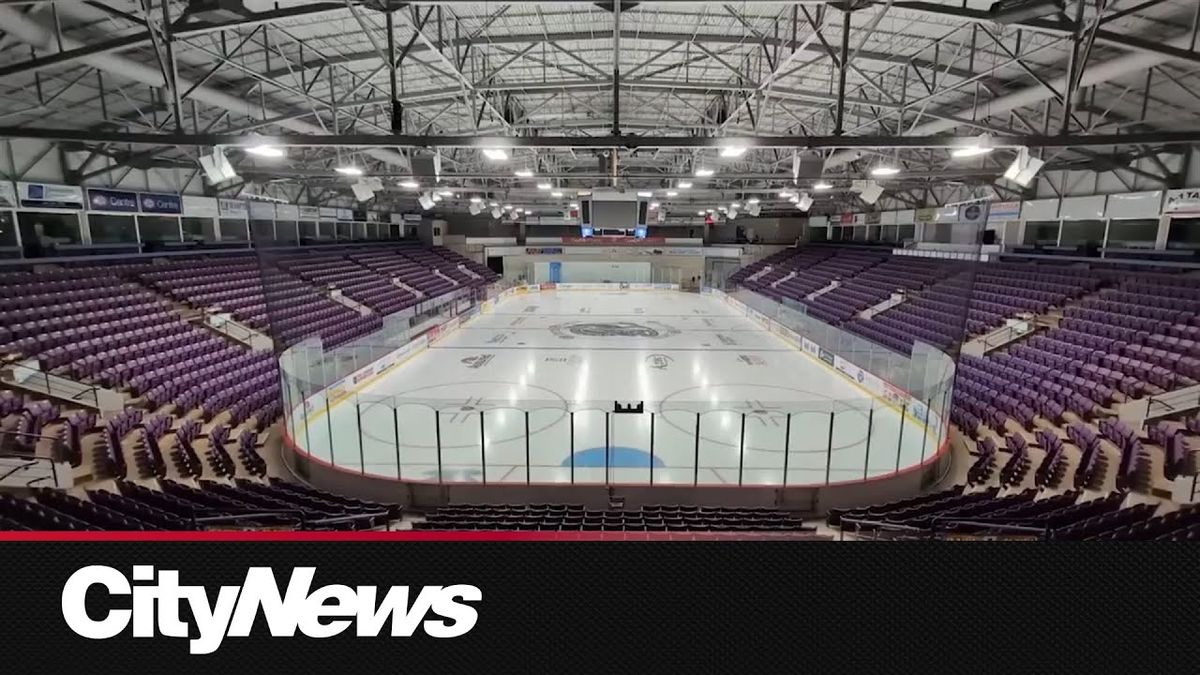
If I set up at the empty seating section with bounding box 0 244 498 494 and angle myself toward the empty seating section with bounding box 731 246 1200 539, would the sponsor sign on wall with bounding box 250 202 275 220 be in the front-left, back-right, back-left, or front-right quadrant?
back-left

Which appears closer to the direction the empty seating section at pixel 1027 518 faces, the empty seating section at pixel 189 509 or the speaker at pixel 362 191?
the speaker

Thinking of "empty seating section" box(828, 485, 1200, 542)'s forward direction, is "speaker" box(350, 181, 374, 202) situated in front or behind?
in front

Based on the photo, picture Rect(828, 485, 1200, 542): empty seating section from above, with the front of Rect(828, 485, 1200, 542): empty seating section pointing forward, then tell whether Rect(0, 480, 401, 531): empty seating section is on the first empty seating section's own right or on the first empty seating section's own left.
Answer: on the first empty seating section's own left

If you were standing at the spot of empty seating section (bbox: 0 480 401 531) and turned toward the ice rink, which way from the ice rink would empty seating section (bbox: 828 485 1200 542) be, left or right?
right

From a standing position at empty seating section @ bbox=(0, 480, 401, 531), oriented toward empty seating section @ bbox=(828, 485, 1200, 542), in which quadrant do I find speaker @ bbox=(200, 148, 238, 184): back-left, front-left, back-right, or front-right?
back-left

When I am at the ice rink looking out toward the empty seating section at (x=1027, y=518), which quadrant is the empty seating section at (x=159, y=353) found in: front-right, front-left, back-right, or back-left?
back-right

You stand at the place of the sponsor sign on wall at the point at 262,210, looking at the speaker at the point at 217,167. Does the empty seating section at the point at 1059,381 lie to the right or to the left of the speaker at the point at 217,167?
left

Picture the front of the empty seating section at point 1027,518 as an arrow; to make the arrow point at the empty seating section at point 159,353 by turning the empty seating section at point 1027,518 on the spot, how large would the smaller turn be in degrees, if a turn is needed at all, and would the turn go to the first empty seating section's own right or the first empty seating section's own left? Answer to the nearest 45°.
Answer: approximately 45° to the first empty seating section's own left

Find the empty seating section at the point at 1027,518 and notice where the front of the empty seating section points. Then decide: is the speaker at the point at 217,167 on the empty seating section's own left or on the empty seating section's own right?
on the empty seating section's own left

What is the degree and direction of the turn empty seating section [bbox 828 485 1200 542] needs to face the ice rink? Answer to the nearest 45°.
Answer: approximately 45° to its left

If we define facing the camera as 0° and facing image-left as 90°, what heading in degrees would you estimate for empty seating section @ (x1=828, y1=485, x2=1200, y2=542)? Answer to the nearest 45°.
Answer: approximately 135°

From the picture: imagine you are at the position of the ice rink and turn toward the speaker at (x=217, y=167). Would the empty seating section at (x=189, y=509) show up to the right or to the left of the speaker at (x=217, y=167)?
left

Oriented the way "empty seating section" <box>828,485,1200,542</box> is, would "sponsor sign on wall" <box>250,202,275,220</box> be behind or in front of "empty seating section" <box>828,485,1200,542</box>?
in front
